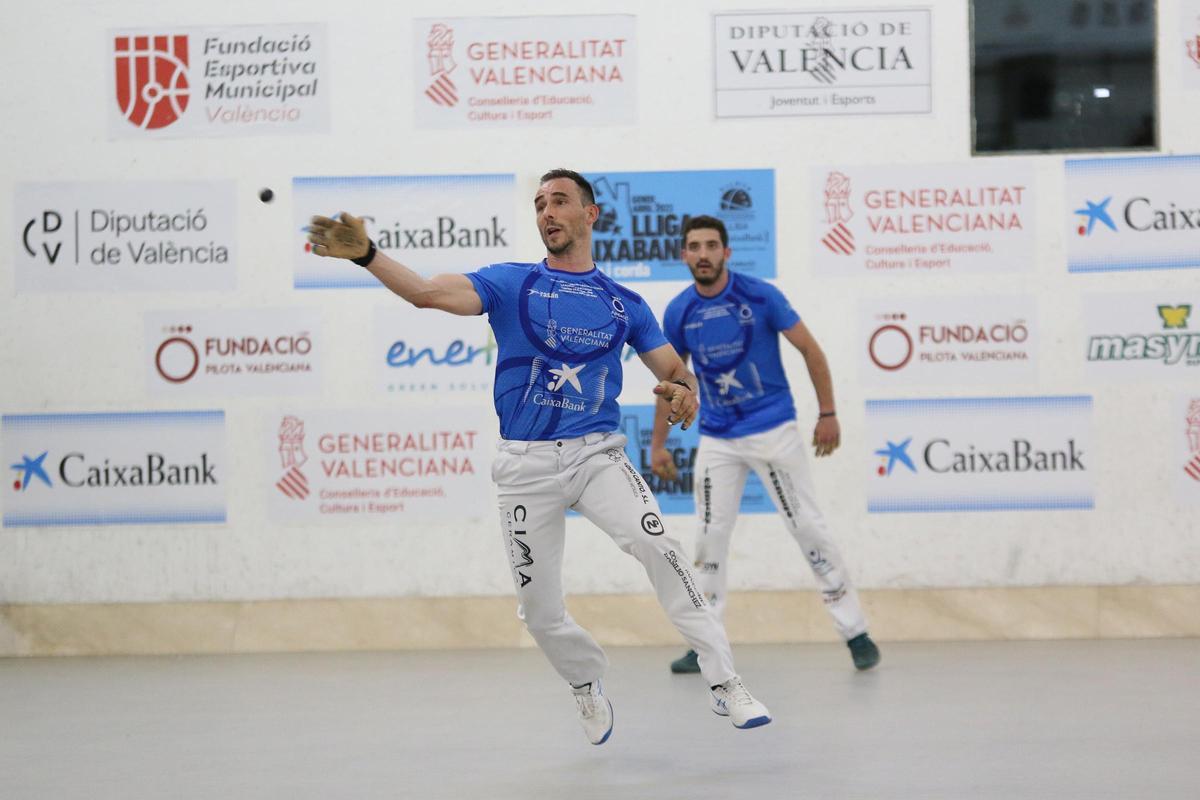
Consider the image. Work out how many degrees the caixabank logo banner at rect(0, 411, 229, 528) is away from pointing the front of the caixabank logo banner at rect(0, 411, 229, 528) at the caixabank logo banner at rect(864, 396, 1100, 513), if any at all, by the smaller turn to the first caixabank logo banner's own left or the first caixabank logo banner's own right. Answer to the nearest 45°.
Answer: approximately 90° to the first caixabank logo banner's own left

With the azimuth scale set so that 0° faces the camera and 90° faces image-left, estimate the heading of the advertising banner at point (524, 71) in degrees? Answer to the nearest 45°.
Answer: approximately 0°

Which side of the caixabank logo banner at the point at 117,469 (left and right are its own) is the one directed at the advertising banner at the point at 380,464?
left

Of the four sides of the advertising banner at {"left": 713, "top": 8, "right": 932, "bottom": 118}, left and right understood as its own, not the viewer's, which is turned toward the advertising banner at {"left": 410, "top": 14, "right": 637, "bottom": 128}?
right
